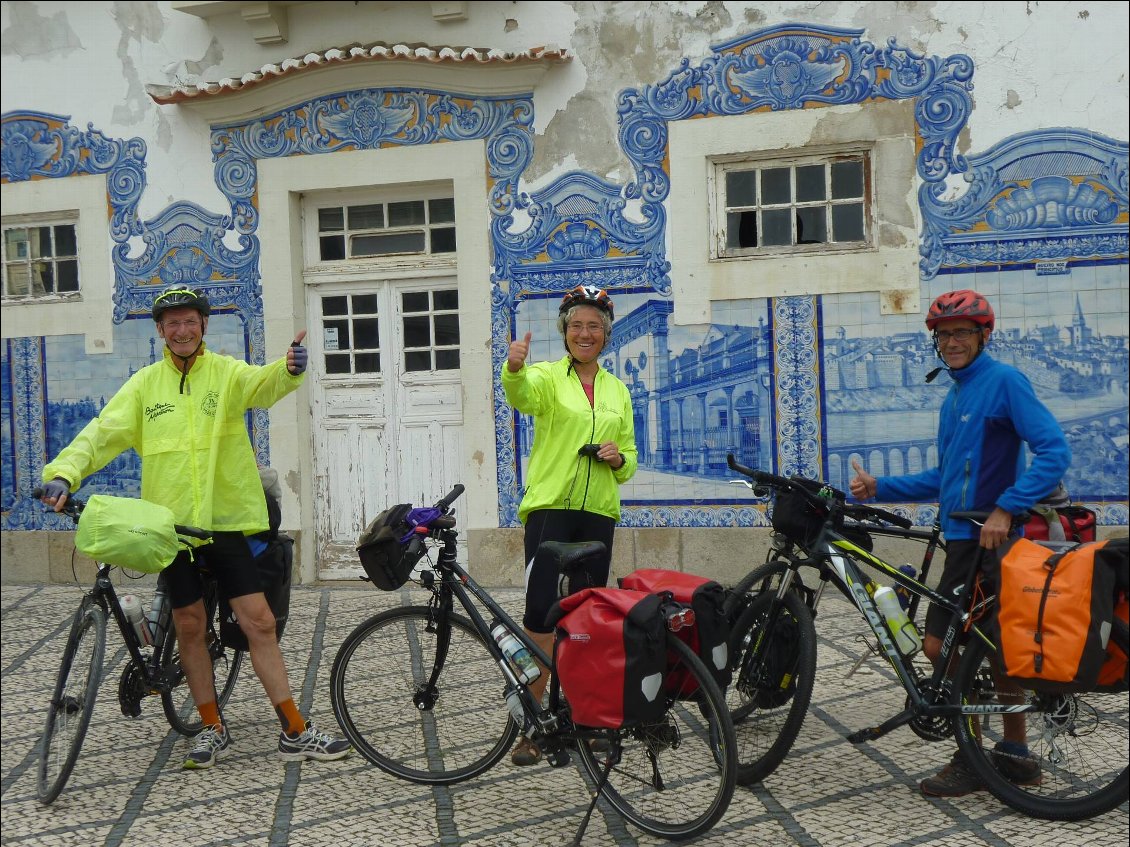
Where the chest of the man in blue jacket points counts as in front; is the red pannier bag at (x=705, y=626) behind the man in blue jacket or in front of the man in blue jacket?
in front

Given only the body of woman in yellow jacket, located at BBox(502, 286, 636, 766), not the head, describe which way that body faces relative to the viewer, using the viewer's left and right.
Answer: facing the viewer

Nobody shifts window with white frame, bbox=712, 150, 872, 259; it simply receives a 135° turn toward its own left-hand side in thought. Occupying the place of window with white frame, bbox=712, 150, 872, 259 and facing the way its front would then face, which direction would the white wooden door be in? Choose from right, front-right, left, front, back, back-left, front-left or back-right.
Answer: back-left

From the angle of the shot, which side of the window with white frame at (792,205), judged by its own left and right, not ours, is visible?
front

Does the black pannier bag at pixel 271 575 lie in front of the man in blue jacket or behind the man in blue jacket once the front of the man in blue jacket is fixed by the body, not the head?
in front

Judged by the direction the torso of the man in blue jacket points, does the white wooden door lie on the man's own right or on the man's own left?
on the man's own right

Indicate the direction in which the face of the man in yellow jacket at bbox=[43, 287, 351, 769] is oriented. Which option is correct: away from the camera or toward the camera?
toward the camera

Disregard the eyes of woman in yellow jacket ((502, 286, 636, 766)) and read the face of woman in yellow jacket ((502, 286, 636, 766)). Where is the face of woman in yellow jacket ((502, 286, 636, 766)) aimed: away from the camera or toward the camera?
toward the camera

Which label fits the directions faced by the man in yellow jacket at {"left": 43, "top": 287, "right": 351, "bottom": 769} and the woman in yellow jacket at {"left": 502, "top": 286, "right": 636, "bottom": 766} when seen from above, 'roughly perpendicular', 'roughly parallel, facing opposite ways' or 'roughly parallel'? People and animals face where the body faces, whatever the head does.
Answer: roughly parallel

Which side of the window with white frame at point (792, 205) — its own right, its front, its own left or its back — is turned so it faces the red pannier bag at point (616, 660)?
front

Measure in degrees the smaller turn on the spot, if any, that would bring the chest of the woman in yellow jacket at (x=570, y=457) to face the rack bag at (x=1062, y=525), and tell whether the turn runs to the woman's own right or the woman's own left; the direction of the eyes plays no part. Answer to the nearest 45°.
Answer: approximately 90° to the woman's own left

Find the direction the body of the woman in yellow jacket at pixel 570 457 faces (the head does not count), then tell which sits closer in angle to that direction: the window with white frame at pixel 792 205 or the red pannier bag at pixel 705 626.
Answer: the red pannier bag

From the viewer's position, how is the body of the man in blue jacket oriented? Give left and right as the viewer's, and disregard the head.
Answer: facing the viewer and to the left of the viewer

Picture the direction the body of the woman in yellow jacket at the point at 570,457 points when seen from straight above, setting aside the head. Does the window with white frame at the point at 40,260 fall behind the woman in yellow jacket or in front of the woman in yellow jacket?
behind

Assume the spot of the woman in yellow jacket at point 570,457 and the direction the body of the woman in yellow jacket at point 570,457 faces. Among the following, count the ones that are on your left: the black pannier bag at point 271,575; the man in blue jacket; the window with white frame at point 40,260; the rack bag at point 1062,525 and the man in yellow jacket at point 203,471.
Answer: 2
